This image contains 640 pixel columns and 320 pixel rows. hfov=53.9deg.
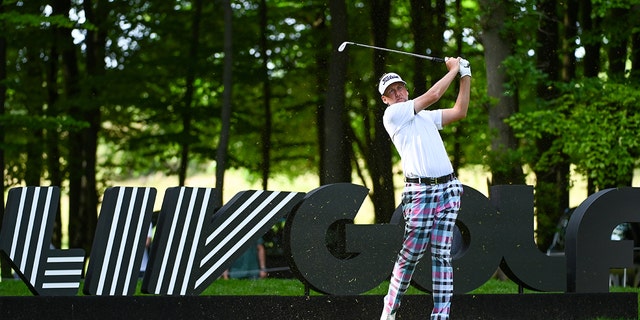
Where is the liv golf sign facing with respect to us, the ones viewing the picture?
facing the viewer

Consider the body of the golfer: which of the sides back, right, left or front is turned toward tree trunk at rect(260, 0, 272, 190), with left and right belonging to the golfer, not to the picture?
back

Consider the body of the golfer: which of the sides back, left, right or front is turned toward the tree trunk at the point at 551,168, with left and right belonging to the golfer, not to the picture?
back

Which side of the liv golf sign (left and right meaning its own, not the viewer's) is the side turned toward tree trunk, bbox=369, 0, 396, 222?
back

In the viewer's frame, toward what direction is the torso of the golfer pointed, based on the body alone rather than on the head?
toward the camera

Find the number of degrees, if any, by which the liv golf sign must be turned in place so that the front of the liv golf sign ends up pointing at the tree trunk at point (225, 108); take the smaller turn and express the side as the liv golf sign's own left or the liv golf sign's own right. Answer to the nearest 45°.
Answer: approximately 180°

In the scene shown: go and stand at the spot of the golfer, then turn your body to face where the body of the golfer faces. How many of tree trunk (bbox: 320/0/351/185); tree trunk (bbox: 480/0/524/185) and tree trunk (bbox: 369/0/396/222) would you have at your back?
3

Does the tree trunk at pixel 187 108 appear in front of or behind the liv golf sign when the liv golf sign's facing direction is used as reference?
behind

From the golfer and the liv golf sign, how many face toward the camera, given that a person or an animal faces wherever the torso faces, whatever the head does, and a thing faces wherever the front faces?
2

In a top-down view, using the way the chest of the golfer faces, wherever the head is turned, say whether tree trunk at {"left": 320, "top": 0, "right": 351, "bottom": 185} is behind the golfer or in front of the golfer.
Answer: behind

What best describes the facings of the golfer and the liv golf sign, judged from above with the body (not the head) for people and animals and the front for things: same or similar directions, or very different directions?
same or similar directions
